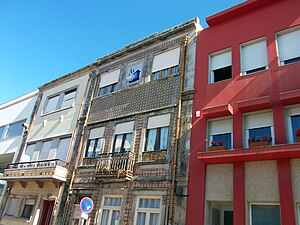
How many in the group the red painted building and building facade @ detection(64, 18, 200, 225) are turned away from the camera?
0

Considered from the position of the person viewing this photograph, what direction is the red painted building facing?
facing the viewer and to the left of the viewer

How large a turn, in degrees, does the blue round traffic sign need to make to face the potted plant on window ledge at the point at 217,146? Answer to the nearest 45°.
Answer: approximately 90° to its left

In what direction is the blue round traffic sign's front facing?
toward the camera

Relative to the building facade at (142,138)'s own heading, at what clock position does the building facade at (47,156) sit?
the building facade at (47,156) is roughly at 3 o'clock from the building facade at (142,138).

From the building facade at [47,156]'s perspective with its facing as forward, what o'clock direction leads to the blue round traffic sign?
The blue round traffic sign is roughly at 10 o'clock from the building facade.

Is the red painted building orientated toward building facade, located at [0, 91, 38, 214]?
no

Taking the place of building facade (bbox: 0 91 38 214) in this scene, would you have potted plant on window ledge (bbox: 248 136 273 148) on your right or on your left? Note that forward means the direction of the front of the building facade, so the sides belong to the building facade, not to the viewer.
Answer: on your left

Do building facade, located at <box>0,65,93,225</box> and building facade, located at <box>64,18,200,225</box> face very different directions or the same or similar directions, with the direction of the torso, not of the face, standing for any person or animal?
same or similar directions

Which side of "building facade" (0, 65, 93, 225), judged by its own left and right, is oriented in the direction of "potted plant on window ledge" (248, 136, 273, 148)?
left

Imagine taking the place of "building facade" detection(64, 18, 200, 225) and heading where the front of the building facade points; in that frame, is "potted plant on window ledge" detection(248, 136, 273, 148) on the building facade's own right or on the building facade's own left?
on the building facade's own left
